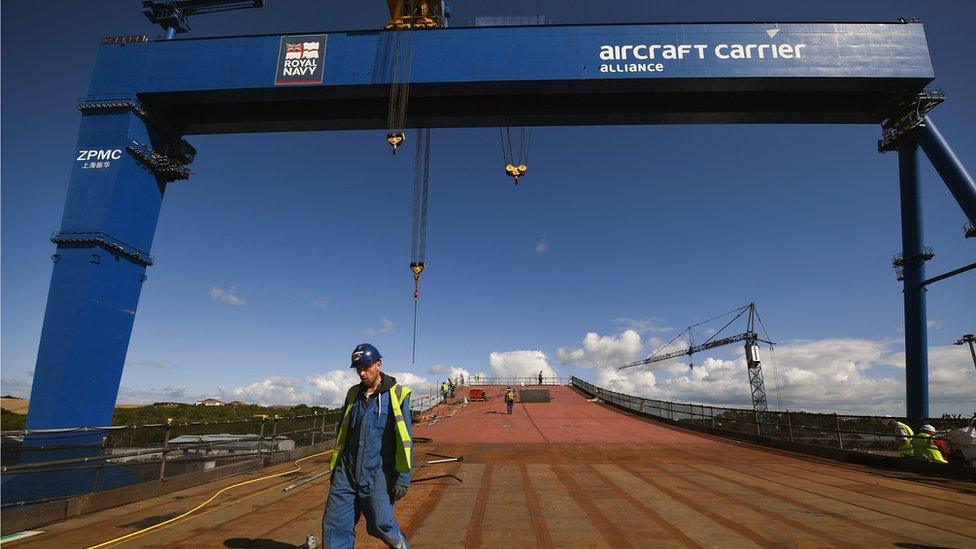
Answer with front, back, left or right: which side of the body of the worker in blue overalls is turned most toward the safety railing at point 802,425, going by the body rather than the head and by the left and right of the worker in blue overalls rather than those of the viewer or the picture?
back

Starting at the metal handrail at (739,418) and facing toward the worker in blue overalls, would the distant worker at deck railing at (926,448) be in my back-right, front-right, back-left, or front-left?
front-left

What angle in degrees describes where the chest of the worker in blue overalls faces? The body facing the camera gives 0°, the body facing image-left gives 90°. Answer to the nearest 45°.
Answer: approximately 45°

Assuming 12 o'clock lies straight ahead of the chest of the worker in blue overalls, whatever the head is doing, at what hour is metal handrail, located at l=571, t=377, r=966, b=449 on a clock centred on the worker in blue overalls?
The metal handrail is roughly at 6 o'clock from the worker in blue overalls.

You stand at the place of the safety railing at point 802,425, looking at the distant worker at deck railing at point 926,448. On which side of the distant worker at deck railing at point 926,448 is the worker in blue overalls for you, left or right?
right

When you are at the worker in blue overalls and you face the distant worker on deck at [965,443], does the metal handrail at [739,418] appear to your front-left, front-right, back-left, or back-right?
front-left

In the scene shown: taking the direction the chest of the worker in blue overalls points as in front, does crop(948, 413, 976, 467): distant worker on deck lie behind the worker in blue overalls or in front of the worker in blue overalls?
behind
